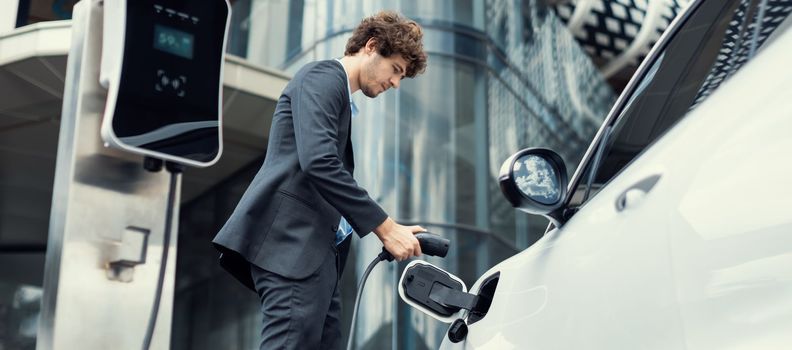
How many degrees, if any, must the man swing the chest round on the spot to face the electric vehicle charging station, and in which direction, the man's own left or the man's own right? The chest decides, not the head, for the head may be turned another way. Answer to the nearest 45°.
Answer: approximately 135° to the man's own left

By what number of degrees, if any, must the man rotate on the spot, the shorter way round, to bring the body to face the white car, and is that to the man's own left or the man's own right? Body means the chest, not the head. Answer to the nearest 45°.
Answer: approximately 45° to the man's own right

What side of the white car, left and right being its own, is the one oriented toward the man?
front

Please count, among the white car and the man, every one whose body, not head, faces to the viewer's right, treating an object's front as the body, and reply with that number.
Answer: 1

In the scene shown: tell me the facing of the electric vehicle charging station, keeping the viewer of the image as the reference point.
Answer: facing the viewer and to the right of the viewer

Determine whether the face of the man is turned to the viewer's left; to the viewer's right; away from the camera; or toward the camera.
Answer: to the viewer's right

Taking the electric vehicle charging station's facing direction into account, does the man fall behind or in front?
in front

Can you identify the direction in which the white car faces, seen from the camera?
facing away from the viewer and to the left of the viewer

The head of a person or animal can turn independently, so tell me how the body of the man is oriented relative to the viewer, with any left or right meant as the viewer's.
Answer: facing to the right of the viewer
